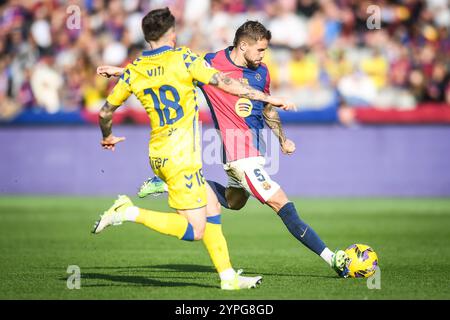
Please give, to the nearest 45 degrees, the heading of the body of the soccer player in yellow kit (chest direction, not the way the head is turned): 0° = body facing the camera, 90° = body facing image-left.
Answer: approximately 225°

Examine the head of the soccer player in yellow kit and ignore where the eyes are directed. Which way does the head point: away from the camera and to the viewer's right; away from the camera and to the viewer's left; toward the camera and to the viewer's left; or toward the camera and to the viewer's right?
away from the camera and to the viewer's right
